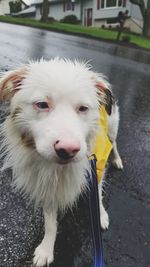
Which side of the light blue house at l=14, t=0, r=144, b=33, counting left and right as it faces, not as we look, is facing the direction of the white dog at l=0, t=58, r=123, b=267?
front

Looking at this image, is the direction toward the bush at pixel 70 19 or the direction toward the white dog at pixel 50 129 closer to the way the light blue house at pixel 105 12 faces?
the white dog

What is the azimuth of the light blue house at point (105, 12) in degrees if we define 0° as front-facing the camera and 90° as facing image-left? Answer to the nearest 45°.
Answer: approximately 0°

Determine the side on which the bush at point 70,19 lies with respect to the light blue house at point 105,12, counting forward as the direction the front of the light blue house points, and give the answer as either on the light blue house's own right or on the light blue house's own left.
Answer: on the light blue house's own right
